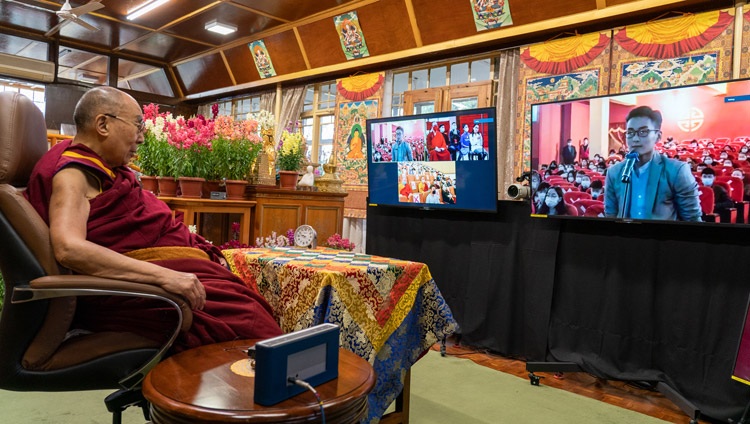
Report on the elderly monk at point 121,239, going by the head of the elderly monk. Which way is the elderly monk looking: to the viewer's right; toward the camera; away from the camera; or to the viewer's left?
to the viewer's right

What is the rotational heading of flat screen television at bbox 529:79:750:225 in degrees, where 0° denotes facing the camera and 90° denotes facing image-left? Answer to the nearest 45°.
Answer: approximately 45°

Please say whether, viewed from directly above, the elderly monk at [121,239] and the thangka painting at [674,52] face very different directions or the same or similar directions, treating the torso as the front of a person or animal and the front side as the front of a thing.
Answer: very different directions

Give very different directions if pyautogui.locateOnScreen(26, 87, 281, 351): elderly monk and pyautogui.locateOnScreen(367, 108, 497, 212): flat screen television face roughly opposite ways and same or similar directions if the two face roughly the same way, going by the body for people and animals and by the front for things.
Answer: very different directions

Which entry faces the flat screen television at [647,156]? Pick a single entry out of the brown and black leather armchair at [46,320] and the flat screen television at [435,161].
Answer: the brown and black leather armchair

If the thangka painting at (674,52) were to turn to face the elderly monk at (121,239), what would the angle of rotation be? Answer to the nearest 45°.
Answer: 0° — it already faces them

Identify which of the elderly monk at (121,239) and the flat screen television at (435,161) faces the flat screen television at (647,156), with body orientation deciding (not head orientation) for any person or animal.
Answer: the elderly monk

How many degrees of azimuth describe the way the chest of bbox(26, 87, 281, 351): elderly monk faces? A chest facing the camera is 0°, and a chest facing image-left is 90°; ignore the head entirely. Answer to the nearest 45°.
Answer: approximately 270°

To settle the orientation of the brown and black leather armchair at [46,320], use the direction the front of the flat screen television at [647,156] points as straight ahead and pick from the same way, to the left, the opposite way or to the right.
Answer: the opposite way
